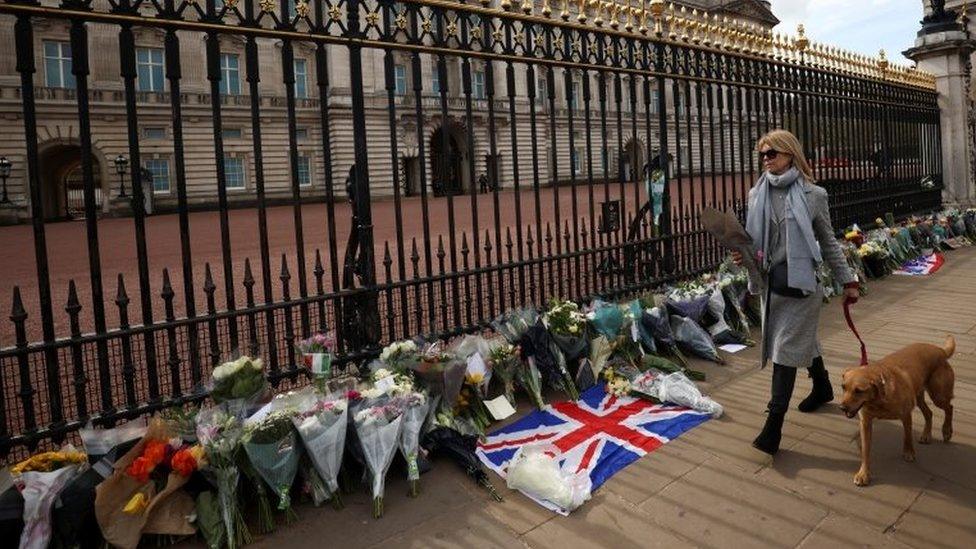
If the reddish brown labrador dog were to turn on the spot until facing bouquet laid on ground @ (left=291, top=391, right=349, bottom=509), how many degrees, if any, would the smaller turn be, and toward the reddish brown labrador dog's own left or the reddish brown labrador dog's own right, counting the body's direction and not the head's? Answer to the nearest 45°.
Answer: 0° — it already faces it

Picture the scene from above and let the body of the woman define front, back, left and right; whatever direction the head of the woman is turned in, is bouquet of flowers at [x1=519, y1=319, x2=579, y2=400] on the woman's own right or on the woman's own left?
on the woman's own right

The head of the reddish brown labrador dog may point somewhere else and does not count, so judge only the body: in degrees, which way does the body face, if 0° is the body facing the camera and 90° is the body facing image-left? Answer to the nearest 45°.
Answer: approximately 45°

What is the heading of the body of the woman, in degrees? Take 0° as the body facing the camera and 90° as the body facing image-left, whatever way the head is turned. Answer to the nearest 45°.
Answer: approximately 45°

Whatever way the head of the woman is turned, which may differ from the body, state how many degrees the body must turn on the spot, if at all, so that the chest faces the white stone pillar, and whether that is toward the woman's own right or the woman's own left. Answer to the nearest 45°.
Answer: approximately 135° to the woman's own right

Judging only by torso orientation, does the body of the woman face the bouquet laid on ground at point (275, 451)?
yes

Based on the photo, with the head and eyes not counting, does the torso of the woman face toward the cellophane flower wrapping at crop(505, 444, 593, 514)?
yes
